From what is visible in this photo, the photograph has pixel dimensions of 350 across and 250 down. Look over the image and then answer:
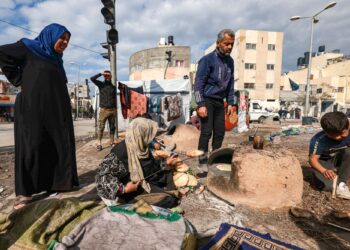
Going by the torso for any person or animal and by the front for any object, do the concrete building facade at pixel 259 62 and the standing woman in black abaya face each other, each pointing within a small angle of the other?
no

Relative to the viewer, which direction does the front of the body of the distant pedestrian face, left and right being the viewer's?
facing the viewer

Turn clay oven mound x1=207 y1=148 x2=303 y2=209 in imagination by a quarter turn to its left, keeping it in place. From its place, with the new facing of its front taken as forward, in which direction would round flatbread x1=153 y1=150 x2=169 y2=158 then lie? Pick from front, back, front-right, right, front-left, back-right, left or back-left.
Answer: back-right

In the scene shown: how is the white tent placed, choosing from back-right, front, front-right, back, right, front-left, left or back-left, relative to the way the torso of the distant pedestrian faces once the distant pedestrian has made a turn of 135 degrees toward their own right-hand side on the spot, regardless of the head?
right

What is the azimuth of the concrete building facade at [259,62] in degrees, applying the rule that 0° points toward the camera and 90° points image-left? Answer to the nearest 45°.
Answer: approximately 0°

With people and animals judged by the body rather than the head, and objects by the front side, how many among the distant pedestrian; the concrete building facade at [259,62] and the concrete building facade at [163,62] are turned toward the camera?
3

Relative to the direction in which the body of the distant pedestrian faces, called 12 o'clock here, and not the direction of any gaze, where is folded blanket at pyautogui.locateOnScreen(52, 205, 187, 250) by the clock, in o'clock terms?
The folded blanket is roughly at 12 o'clock from the distant pedestrian.

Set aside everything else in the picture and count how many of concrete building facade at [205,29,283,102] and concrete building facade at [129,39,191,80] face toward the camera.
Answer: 2

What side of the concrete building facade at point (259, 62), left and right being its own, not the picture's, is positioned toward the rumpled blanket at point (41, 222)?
front

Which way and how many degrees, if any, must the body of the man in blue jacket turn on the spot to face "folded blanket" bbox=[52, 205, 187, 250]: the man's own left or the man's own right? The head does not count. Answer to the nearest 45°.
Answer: approximately 45° to the man's own right

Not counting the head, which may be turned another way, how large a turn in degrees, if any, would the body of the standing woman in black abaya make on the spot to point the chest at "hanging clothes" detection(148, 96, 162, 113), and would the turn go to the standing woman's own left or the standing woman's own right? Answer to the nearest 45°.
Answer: approximately 90° to the standing woman's own left

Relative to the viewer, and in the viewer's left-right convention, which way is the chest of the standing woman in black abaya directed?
facing the viewer and to the right of the viewer

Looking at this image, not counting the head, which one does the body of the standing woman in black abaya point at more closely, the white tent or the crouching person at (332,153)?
the crouching person

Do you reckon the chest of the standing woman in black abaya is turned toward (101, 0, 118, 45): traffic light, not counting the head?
no

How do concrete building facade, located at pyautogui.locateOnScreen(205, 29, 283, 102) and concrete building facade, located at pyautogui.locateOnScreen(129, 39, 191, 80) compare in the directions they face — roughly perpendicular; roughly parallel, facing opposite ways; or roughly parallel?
roughly parallel

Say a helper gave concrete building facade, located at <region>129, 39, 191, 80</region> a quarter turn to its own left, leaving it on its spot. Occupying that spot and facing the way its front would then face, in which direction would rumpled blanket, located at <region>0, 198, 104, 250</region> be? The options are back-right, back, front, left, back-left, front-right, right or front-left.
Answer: right
